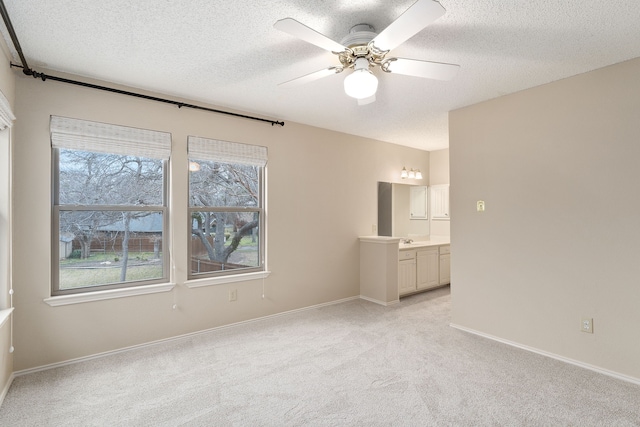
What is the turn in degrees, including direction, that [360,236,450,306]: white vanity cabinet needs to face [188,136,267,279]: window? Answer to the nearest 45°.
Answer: approximately 90° to its right

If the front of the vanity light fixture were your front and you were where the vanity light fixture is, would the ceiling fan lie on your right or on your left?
on your right

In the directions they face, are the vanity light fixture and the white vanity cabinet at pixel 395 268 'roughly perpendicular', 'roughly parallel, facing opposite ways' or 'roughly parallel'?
roughly parallel

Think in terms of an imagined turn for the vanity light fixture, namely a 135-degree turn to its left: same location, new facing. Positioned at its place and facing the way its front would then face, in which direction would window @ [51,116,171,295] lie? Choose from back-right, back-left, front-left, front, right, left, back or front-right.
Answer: back-left

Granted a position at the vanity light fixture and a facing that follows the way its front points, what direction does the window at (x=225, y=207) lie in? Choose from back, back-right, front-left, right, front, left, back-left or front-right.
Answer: right

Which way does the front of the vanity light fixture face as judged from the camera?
facing the viewer and to the right of the viewer

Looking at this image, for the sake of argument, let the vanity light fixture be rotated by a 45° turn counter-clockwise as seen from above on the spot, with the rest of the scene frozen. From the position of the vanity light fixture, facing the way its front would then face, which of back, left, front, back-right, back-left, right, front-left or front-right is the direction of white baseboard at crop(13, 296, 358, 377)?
back-right

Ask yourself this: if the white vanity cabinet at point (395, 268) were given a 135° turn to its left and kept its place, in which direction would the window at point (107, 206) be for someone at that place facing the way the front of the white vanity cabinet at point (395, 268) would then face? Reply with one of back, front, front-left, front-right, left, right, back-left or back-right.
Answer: back-left

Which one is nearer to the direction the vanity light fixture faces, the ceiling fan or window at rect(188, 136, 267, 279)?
the ceiling fan

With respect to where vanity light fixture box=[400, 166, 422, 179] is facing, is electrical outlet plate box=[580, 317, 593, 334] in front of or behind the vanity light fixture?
in front

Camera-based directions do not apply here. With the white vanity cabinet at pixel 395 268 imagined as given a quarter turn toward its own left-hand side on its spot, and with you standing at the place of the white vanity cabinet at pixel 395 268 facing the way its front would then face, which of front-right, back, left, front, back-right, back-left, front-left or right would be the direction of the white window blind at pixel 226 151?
back

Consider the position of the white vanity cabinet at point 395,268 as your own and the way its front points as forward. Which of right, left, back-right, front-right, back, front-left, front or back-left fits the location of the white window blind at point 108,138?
right

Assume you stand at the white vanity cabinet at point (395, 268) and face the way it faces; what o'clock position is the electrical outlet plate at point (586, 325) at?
The electrical outlet plate is roughly at 12 o'clock from the white vanity cabinet.

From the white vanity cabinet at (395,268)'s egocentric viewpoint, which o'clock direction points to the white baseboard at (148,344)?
The white baseboard is roughly at 3 o'clock from the white vanity cabinet.

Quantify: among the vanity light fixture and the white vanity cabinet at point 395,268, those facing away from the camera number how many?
0
